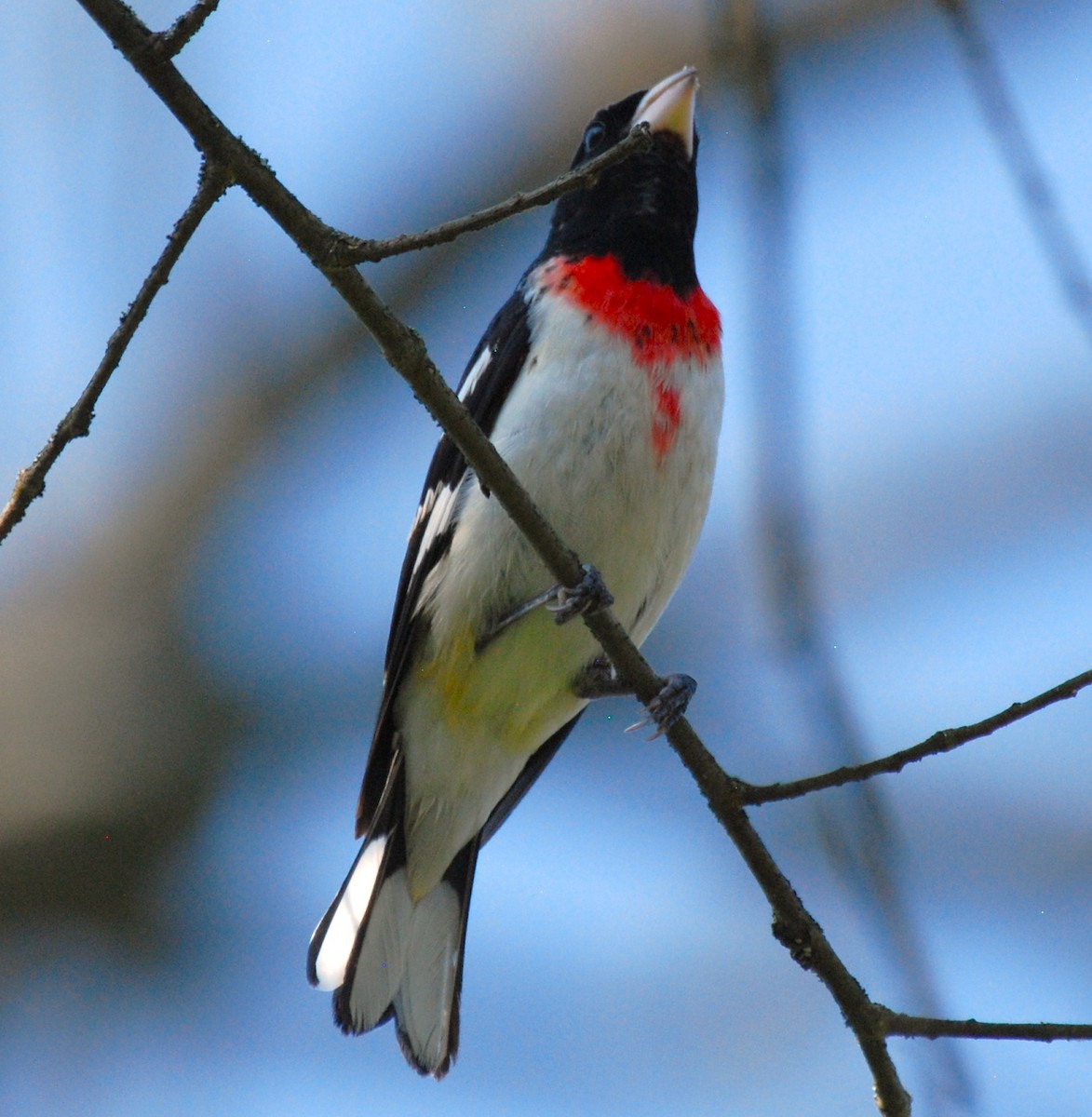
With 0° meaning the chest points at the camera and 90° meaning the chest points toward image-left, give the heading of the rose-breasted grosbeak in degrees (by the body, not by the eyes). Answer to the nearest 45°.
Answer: approximately 315°
